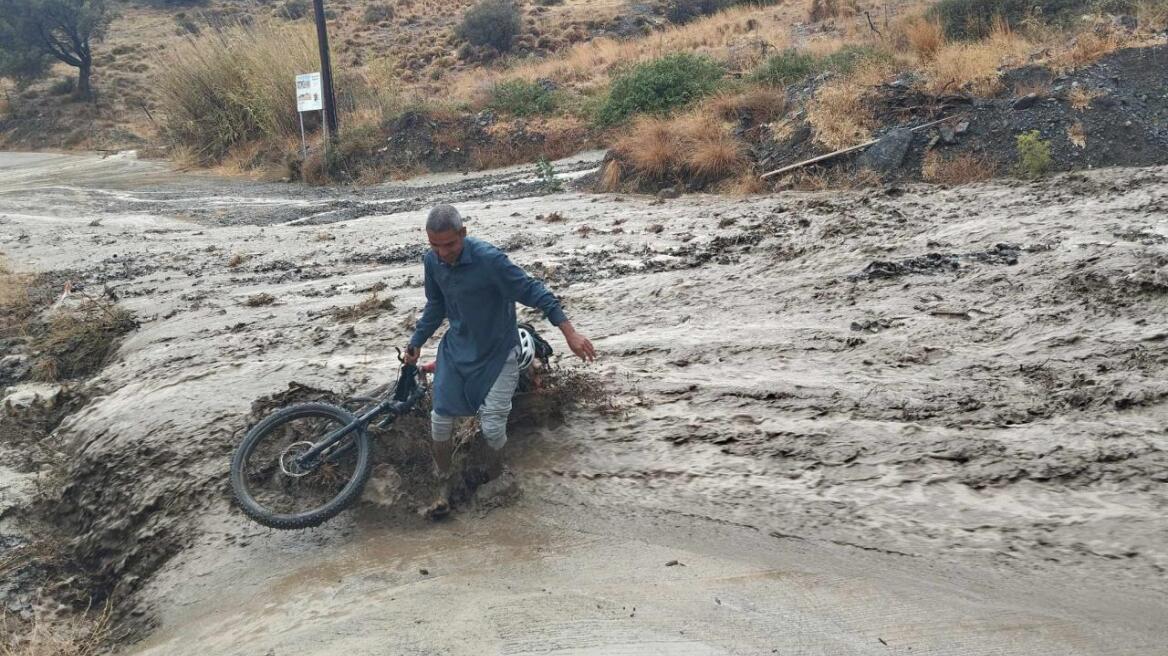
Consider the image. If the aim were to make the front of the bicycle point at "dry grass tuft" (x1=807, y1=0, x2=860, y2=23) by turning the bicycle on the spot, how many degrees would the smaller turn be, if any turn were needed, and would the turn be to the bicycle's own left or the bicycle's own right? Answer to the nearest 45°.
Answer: approximately 135° to the bicycle's own right

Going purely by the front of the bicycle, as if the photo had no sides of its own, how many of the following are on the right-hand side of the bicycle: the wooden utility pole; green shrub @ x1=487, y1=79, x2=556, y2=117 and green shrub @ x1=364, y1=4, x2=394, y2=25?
3

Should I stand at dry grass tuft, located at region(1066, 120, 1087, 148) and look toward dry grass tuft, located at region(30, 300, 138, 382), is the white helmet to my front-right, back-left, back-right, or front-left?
front-left

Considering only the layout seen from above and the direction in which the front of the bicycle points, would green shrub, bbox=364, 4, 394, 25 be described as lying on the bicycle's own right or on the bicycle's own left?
on the bicycle's own right

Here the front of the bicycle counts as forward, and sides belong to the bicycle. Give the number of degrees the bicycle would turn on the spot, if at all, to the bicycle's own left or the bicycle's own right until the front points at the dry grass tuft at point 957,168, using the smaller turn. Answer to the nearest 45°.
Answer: approximately 135° to the bicycle's own right

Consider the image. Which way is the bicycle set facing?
to the viewer's left

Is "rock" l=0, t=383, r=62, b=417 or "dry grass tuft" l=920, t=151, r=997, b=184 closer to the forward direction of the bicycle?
the rock

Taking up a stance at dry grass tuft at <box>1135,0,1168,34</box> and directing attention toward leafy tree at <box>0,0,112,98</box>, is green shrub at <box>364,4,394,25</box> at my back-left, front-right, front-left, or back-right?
front-right

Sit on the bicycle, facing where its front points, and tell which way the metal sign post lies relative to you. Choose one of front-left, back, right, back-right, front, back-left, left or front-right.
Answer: right

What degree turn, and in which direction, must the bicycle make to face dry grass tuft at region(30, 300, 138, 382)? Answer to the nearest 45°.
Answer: approximately 45° to its right

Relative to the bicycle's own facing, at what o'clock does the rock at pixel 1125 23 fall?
The rock is roughly at 5 o'clock from the bicycle.

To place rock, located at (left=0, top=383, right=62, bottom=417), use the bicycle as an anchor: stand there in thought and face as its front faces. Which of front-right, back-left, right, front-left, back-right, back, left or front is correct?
front-right

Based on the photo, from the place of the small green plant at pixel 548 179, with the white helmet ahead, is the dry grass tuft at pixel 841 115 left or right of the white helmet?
left

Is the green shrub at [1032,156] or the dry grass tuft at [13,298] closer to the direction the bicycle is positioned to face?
the dry grass tuft

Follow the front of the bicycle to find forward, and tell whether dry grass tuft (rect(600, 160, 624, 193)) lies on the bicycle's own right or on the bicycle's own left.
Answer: on the bicycle's own right

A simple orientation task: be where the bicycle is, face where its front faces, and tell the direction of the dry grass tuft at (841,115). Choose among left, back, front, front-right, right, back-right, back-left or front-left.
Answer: back-right

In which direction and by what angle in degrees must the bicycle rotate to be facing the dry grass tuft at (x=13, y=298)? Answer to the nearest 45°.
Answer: approximately 45° to its right

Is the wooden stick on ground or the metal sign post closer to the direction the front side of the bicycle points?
the metal sign post
